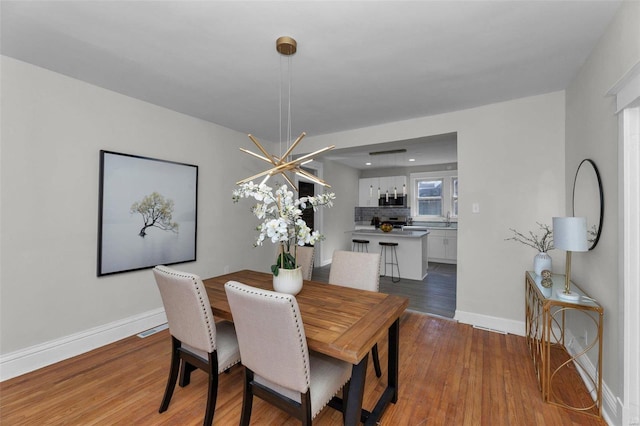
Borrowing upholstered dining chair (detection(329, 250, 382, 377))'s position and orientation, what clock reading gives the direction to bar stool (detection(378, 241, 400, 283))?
The bar stool is roughly at 5 o'clock from the upholstered dining chair.

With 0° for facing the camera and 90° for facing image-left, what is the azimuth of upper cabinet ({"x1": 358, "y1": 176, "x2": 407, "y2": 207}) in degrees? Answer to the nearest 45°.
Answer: approximately 0°

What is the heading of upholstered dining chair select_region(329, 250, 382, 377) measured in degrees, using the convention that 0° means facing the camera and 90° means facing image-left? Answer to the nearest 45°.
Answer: approximately 45°

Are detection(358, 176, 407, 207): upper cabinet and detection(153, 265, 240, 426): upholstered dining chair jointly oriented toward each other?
yes

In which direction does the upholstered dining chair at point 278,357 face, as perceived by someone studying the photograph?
facing away from the viewer and to the right of the viewer

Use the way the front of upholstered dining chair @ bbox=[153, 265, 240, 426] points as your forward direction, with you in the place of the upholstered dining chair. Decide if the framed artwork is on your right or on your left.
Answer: on your left

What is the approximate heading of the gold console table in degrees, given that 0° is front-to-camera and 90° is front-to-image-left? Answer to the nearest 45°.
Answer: approximately 90°

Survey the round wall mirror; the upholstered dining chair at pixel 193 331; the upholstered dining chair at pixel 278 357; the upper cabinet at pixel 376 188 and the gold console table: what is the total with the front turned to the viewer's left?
2

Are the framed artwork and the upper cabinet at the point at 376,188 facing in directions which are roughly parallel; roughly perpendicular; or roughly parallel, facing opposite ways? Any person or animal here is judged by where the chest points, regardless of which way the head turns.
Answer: roughly perpendicular

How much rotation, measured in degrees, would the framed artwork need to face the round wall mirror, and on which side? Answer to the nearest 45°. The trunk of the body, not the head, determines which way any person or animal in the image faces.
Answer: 0° — it already faces it

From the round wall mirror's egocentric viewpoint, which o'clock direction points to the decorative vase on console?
The decorative vase on console is roughly at 2 o'clock from the round wall mirror.

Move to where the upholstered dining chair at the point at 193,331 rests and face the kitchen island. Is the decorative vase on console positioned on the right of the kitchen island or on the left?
right

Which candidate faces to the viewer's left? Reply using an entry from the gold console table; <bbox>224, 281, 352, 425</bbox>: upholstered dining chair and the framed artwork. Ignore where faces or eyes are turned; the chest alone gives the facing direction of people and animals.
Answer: the gold console table
